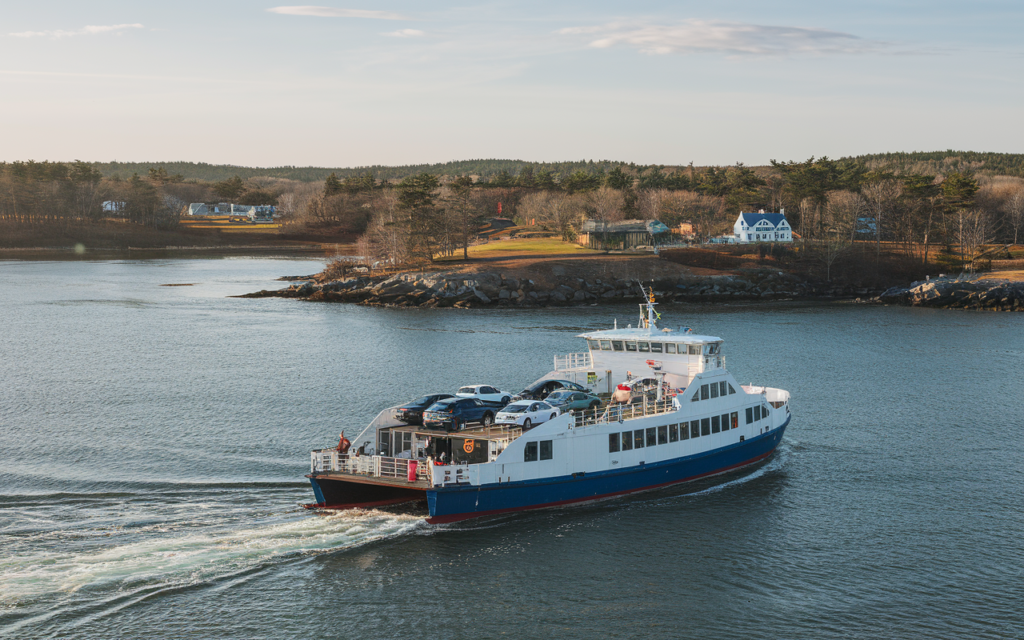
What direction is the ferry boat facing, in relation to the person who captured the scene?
facing away from the viewer and to the right of the viewer

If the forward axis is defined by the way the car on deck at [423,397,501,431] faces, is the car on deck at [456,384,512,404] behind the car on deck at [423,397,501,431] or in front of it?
in front

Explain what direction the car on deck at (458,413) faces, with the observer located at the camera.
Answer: facing away from the viewer and to the right of the viewer

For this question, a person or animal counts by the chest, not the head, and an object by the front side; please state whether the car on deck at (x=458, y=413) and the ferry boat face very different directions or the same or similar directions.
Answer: same or similar directions
